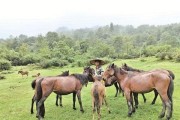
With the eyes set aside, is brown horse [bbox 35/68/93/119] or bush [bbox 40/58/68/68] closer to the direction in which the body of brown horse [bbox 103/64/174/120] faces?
the brown horse

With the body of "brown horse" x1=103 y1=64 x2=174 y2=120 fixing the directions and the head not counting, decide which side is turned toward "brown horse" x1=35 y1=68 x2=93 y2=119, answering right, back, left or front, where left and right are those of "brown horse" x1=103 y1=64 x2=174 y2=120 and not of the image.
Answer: front

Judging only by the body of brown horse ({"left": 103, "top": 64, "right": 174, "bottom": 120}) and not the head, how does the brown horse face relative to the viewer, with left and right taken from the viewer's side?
facing to the left of the viewer

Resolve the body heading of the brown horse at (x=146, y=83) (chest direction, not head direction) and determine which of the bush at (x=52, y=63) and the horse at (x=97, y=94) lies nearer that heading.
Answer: the horse

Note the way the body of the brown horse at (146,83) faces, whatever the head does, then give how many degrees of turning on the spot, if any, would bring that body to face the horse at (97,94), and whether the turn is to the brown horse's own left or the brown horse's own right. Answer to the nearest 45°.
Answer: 0° — it already faces it

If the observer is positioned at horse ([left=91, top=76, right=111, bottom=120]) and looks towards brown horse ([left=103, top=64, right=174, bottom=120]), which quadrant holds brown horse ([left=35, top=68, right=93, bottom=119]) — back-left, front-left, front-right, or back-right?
back-left

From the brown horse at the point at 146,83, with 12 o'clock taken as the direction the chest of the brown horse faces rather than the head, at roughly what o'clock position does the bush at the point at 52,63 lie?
The bush is roughly at 2 o'clock from the brown horse.

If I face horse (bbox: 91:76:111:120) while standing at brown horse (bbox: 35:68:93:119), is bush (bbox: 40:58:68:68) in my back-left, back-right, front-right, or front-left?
back-left
